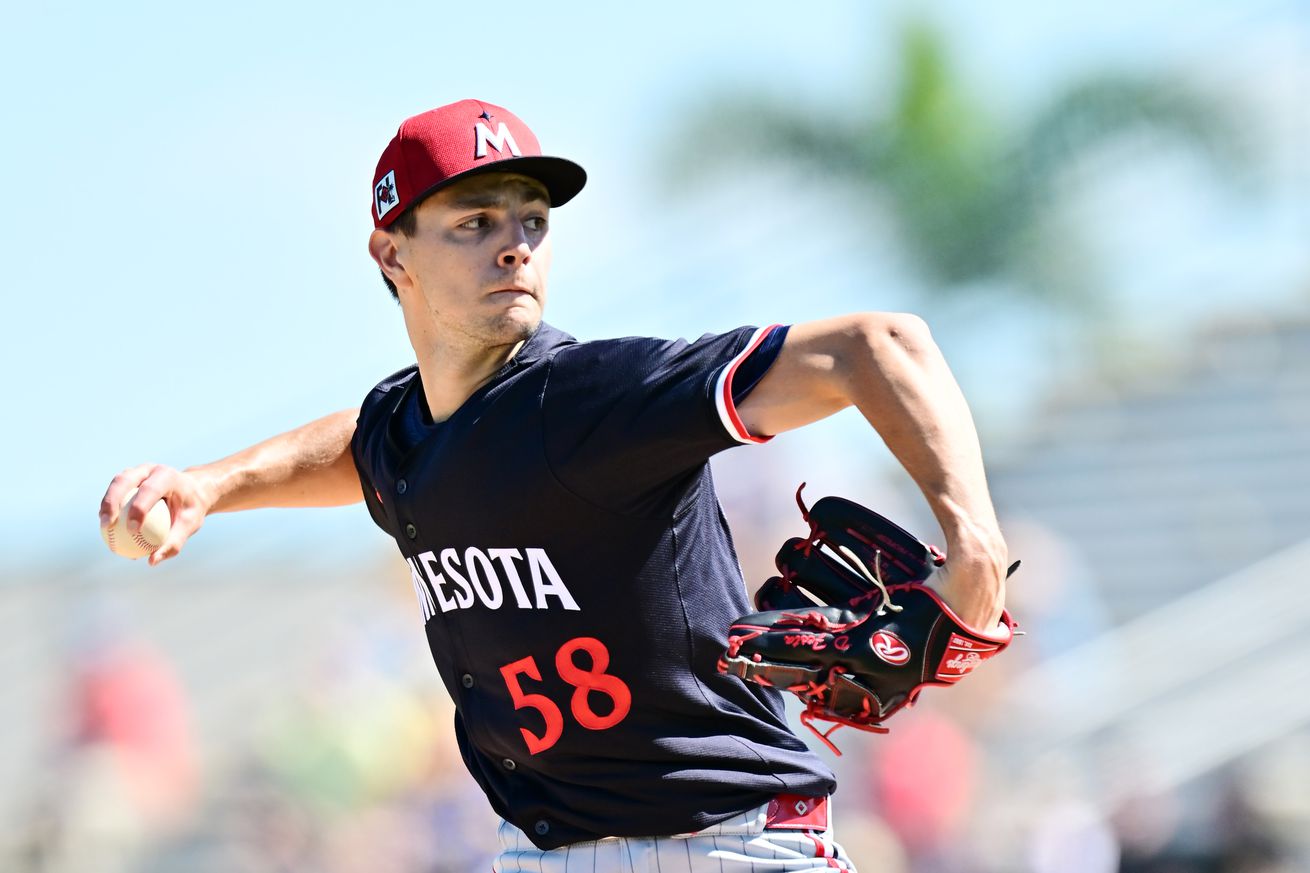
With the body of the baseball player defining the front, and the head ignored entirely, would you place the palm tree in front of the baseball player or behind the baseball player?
behind

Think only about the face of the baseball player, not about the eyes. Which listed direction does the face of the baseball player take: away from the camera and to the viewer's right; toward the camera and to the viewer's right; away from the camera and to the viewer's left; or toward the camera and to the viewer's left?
toward the camera and to the viewer's right
